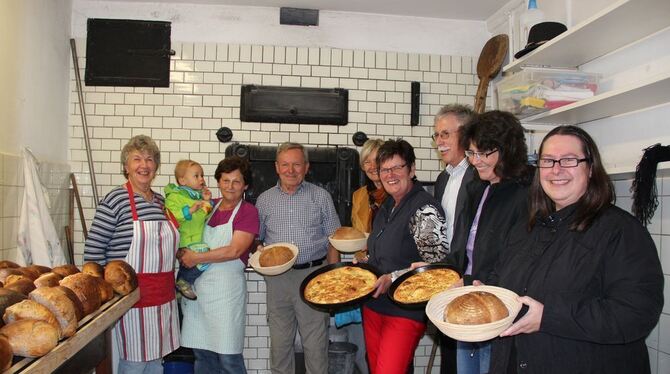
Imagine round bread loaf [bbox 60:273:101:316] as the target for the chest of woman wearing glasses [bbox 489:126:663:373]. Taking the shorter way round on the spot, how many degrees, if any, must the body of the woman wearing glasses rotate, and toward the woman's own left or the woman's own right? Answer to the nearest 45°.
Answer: approximately 45° to the woman's own right

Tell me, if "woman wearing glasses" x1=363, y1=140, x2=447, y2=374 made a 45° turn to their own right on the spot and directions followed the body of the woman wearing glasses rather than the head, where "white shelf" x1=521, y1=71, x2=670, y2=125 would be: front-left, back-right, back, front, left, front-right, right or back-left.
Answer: back

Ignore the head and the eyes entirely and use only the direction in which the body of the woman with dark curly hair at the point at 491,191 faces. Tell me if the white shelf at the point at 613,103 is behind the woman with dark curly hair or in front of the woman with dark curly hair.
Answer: behind

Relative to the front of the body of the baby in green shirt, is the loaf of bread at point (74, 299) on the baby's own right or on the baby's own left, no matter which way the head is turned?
on the baby's own right

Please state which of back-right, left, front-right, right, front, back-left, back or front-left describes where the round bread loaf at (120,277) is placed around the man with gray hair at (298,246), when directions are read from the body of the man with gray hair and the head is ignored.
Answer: front-right

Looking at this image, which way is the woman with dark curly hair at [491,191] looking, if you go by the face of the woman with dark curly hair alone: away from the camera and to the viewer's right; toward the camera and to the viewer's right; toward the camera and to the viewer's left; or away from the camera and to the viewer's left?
toward the camera and to the viewer's left

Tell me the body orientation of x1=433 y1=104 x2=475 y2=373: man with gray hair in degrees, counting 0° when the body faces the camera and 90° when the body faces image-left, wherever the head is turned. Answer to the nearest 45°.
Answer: approximately 45°

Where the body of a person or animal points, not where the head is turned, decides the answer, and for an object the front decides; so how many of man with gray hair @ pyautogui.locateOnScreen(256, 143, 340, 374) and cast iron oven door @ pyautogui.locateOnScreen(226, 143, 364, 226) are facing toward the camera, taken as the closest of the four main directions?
2
